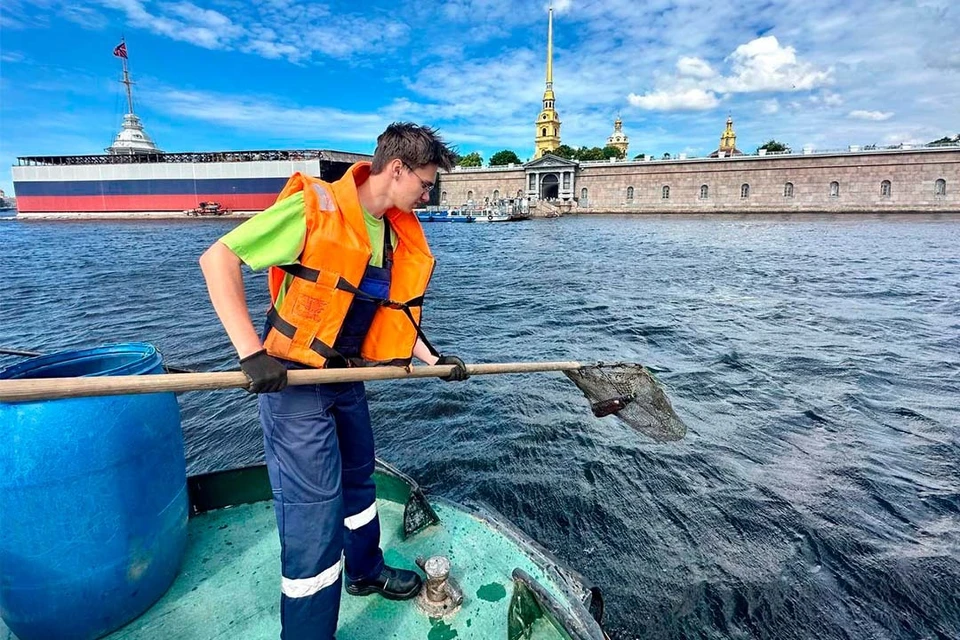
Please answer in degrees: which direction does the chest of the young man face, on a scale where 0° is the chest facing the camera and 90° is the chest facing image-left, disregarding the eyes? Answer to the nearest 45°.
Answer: approximately 315°

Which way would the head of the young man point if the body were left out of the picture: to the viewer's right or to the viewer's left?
to the viewer's right

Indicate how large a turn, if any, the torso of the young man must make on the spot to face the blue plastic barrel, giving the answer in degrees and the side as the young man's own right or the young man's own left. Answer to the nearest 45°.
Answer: approximately 135° to the young man's own right
